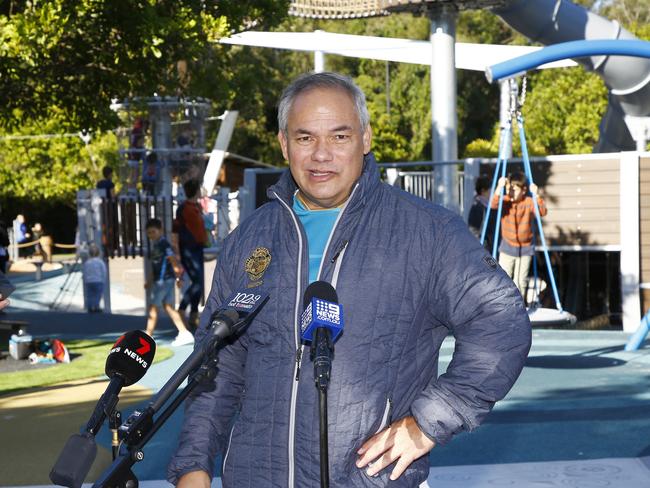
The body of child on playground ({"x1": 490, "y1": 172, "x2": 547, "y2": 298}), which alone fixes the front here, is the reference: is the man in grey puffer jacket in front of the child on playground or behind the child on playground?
in front

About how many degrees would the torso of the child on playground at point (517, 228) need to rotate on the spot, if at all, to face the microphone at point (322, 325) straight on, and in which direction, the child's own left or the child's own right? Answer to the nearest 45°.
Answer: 0° — they already face it

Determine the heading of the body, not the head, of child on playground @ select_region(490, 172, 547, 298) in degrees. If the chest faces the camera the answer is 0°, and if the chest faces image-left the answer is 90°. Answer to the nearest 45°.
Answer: approximately 0°

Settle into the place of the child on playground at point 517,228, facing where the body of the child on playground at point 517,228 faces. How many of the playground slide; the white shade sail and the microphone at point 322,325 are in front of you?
1

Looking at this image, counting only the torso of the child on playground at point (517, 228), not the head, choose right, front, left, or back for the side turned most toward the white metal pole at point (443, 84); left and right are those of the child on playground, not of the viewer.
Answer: back

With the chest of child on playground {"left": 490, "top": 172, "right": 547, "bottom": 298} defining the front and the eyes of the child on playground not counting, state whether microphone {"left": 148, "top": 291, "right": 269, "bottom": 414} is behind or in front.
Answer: in front

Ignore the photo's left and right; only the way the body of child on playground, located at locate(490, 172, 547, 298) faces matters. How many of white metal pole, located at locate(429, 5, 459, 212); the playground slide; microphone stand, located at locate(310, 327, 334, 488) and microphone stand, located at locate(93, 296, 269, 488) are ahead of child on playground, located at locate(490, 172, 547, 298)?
2

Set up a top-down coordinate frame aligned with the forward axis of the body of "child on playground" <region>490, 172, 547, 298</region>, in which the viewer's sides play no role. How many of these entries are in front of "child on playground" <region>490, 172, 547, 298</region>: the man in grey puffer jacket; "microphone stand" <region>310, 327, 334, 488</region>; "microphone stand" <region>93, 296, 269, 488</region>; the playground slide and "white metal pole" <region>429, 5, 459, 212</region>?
3

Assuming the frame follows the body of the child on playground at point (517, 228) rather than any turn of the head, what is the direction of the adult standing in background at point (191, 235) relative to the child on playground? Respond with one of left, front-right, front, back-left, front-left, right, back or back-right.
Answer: right

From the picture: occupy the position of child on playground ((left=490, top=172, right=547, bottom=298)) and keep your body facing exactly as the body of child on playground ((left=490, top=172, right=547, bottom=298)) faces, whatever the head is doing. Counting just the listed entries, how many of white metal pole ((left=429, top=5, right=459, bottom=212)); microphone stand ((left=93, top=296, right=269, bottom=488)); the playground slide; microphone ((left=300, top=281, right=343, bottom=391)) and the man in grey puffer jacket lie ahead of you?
3

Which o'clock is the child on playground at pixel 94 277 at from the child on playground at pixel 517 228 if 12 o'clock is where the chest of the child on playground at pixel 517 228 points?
the child on playground at pixel 94 277 is roughly at 4 o'clock from the child on playground at pixel 517 228.

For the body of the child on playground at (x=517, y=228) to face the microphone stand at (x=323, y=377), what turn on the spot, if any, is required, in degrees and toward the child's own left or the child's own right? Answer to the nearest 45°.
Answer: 0° — they already face it
